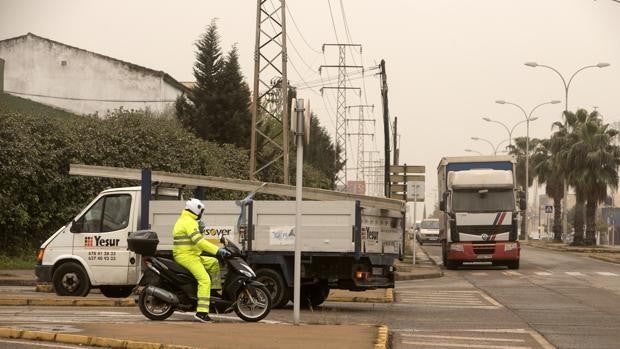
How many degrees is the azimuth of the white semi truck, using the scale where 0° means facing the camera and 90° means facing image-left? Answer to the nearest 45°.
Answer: approximately 0°

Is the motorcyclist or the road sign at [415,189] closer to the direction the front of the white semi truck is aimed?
the motorcyclist

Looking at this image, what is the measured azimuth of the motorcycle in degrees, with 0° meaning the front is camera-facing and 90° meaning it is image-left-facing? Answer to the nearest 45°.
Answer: approximately 270°

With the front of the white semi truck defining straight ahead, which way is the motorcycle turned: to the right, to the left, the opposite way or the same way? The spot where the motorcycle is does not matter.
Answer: to the left

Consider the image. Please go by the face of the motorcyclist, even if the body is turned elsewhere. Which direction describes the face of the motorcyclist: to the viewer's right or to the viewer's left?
to the viewer's right

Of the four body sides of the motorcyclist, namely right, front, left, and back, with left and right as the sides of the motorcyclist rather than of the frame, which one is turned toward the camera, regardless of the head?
right
